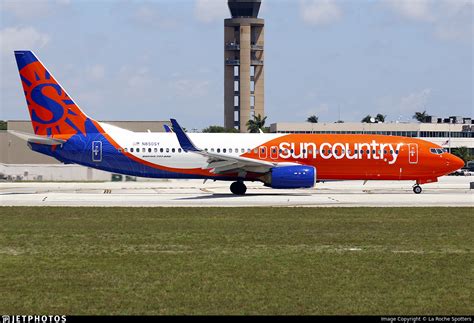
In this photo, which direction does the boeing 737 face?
to the viewer's right
